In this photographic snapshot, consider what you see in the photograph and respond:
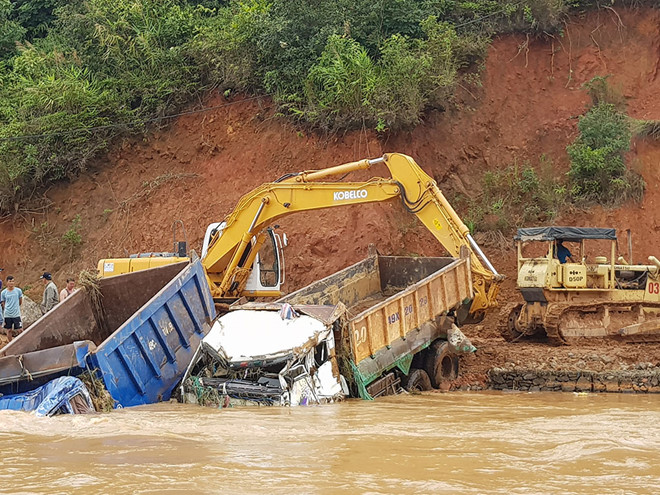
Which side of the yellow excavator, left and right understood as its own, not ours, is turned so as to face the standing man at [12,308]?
back

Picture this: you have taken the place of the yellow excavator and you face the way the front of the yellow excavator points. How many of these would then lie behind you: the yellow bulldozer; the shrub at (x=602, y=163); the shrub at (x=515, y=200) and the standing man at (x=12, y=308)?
1

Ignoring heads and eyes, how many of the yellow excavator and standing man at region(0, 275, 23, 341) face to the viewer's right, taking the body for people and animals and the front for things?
1

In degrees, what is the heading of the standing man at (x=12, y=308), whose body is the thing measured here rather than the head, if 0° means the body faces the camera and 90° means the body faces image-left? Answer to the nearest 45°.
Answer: approximately 0°

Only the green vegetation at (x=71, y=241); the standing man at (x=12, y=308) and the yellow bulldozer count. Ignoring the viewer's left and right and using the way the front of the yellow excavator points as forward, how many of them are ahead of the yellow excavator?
1

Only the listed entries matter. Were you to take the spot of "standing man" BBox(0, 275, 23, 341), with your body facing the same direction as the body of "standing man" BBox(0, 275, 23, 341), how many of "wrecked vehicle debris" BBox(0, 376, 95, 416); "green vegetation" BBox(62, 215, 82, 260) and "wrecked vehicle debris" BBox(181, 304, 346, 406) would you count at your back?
1

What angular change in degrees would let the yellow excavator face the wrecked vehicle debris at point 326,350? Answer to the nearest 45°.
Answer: approximately 90° to its right

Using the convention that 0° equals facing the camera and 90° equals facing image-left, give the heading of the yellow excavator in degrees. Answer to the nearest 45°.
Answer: approximately 270°

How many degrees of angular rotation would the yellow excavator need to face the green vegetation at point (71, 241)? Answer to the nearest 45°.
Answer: approximately 135° to its left

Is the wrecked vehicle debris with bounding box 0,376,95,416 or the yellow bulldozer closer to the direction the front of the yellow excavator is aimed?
the yellow bulldozer

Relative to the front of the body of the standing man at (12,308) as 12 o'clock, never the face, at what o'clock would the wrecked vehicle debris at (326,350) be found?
The wrecked vehicle debris is roughly at 11 o'clock from the standing man.

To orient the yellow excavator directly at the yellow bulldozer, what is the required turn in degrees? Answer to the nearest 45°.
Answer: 0° — it already faces it

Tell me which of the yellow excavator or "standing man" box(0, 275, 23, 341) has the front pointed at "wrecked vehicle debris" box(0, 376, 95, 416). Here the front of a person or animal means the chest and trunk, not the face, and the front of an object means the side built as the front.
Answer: the standing man

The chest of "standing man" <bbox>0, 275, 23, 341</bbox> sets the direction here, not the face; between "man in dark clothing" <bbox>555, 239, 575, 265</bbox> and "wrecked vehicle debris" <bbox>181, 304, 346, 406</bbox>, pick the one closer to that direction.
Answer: the wrecked vehicle debris

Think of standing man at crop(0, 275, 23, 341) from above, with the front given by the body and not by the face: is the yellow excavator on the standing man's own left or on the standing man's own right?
on the standing man's own left

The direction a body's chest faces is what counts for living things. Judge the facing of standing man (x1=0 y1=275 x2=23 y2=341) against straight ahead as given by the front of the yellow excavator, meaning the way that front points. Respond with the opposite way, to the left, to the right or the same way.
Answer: to the right
